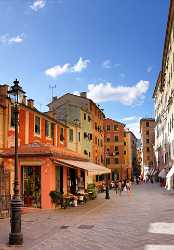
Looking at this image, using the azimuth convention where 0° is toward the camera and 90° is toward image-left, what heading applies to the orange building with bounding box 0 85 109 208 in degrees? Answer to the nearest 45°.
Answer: approximately 315°
